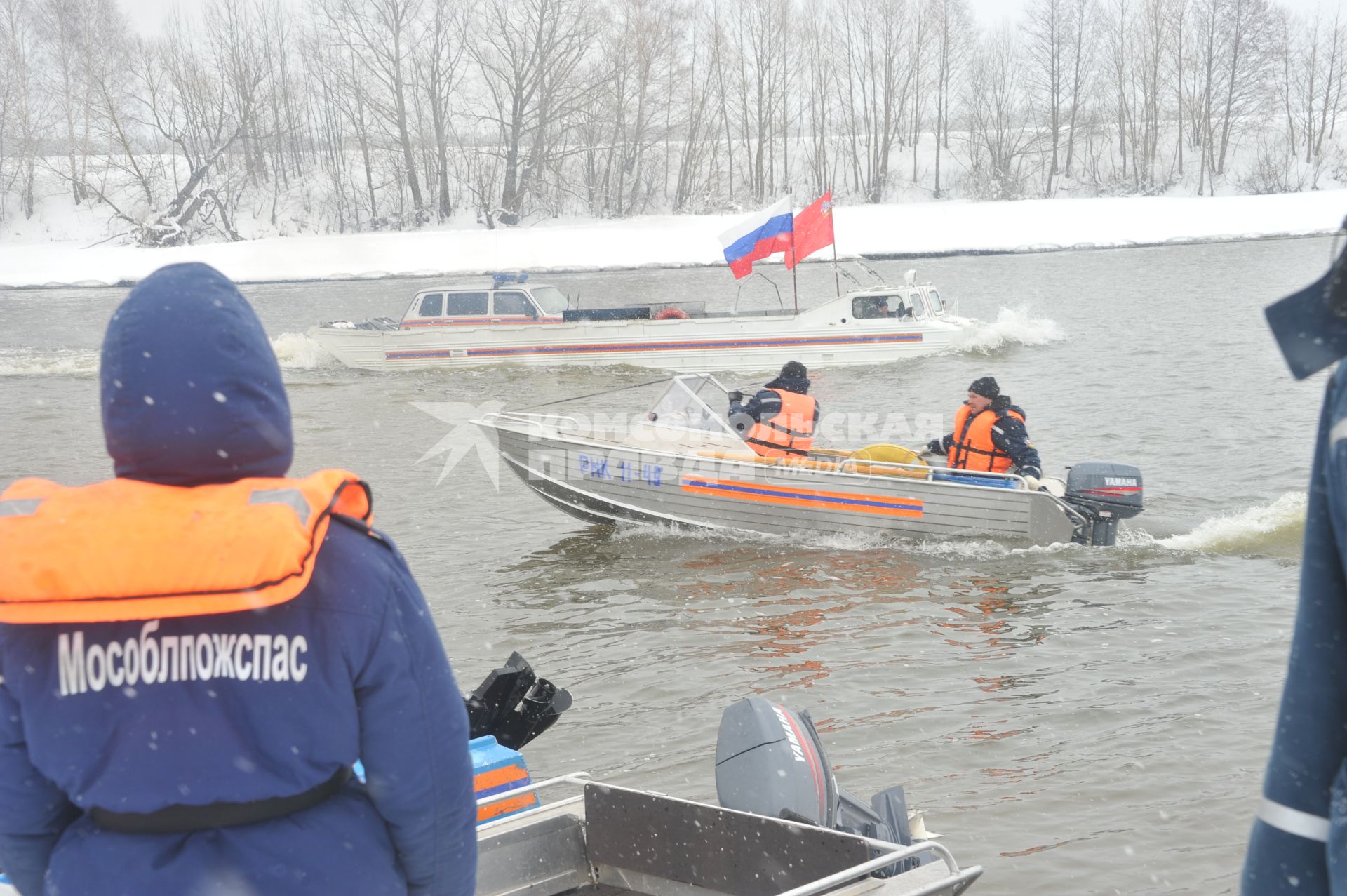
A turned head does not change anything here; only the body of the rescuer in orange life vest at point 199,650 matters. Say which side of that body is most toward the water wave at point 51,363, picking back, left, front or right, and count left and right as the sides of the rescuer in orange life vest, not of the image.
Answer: front

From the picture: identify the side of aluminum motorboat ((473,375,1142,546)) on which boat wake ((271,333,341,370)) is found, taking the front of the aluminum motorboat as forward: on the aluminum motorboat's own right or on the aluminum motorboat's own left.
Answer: on the aluminum motorboat's own right

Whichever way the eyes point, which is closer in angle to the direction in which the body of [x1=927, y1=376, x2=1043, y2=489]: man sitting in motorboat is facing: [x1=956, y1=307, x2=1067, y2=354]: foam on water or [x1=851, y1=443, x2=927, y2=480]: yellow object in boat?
the yellow object in boat

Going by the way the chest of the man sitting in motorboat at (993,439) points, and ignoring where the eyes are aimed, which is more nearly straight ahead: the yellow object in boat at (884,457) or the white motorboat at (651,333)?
the yellow object in boat

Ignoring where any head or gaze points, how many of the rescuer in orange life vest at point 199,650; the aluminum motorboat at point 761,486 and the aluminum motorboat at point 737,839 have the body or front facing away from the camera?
1

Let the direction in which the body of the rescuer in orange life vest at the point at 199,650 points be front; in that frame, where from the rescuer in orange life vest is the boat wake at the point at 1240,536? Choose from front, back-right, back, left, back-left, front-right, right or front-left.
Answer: front-right

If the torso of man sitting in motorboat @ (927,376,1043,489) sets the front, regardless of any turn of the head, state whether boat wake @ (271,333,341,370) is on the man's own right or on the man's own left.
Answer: on the man's own right

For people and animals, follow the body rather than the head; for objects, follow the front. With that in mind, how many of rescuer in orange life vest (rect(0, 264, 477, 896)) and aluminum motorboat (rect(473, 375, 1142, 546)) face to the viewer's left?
1

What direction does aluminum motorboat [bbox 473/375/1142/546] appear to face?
to the viewer's left

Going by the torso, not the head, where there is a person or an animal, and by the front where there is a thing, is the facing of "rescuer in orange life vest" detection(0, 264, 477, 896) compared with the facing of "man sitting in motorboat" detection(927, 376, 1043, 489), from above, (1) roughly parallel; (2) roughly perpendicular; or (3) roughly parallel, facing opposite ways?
roughly perpendicular

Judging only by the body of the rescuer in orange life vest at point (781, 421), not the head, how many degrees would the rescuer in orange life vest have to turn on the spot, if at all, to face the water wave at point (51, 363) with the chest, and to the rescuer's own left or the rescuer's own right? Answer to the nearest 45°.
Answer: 0° — they already face it

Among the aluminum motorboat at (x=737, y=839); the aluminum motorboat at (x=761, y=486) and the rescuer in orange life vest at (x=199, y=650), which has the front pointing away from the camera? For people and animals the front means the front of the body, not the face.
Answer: the rescuer in orange life vest

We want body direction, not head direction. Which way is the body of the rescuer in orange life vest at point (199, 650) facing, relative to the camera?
away from the camera

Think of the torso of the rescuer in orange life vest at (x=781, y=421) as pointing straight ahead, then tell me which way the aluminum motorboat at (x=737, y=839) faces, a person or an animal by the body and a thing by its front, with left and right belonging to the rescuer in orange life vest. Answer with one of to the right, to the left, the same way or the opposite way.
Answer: to the left

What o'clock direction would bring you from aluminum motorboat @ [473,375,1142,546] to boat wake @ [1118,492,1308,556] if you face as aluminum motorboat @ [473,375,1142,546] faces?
The boat wake is roughly at 6 o'clock from the aluminum motorboat.
